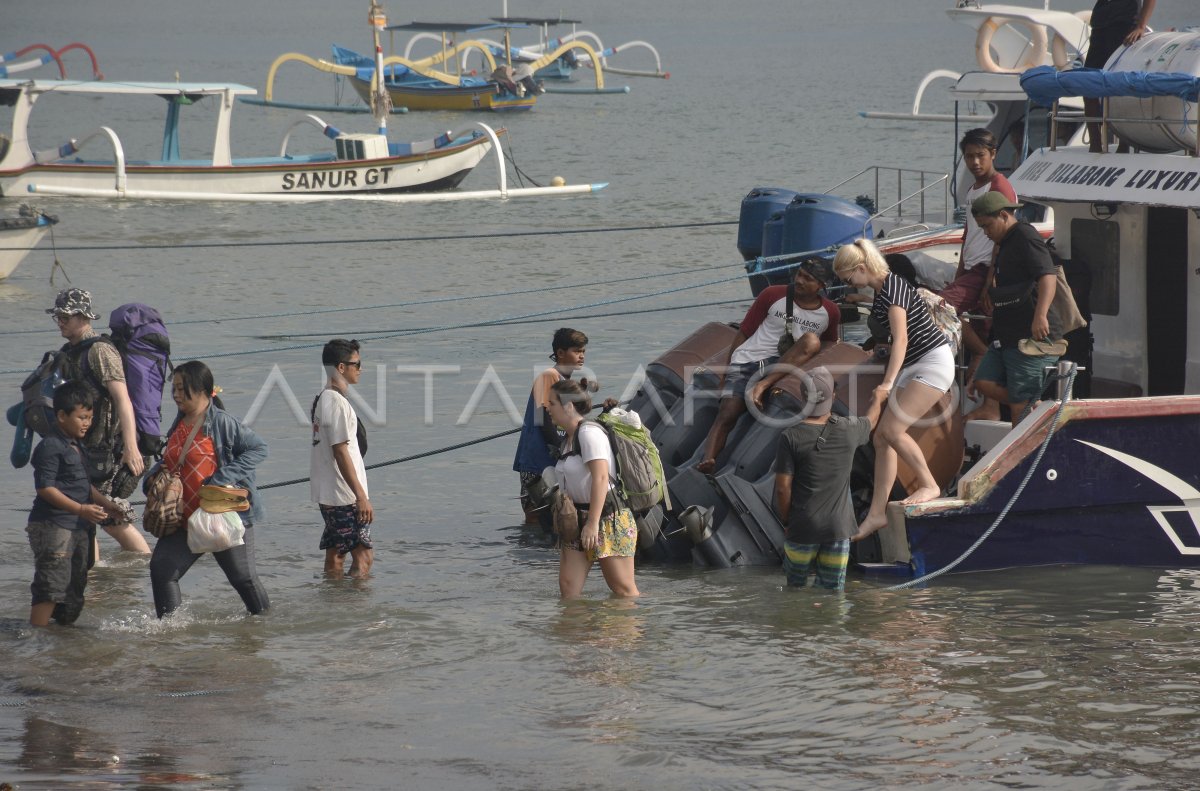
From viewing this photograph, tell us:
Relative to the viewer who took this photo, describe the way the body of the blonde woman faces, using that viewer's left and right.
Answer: facing to the left of the viewer

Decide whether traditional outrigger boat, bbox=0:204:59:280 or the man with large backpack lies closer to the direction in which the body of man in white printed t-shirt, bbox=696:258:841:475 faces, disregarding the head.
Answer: the man with large backpack

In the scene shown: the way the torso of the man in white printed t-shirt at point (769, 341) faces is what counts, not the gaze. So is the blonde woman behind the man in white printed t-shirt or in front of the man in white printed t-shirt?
in front

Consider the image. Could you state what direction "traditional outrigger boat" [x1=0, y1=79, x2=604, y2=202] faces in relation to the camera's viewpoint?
facing to the right of the viewer

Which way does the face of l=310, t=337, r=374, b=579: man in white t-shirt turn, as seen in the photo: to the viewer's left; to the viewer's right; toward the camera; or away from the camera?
to the viewer's right

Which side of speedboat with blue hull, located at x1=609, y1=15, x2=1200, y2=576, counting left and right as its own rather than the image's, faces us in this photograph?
right

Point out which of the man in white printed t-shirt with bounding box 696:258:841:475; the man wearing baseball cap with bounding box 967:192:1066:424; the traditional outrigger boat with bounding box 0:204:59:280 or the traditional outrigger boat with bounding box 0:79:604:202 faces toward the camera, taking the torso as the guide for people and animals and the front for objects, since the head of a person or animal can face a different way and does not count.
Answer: the man in white printed t-shirt

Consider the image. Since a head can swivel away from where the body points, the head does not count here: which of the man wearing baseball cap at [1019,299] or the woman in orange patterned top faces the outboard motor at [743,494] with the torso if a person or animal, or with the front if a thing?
the man wearing baseball cap

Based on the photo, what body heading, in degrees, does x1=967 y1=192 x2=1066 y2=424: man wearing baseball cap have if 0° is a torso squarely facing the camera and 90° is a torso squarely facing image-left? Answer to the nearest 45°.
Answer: approximately 90°

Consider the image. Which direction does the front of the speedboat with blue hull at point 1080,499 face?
to the viewer's right

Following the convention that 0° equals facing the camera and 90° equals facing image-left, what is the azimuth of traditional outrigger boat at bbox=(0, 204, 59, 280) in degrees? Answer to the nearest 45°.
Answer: approximately 270°
